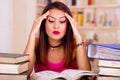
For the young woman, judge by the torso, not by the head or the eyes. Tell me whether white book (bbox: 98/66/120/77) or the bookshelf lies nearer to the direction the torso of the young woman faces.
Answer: the white book

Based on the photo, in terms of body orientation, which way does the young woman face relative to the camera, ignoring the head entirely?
toward the camera

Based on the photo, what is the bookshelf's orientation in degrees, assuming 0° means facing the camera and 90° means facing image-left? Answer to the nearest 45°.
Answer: approximately 0°

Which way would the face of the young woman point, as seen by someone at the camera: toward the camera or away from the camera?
toward the camera

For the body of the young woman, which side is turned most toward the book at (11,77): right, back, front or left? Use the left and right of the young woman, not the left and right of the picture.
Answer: front

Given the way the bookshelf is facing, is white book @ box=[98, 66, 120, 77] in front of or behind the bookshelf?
in front

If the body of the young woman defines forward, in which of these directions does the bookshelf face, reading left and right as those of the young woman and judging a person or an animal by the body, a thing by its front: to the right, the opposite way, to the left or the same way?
the same way

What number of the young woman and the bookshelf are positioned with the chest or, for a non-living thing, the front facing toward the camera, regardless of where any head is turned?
2

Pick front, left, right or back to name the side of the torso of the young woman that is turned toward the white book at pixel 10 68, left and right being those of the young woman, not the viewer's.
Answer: right

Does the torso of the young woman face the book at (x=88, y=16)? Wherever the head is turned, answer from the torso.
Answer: no

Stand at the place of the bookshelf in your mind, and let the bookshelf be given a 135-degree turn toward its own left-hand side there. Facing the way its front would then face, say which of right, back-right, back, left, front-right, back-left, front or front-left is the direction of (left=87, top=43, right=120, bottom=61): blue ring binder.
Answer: back-right
